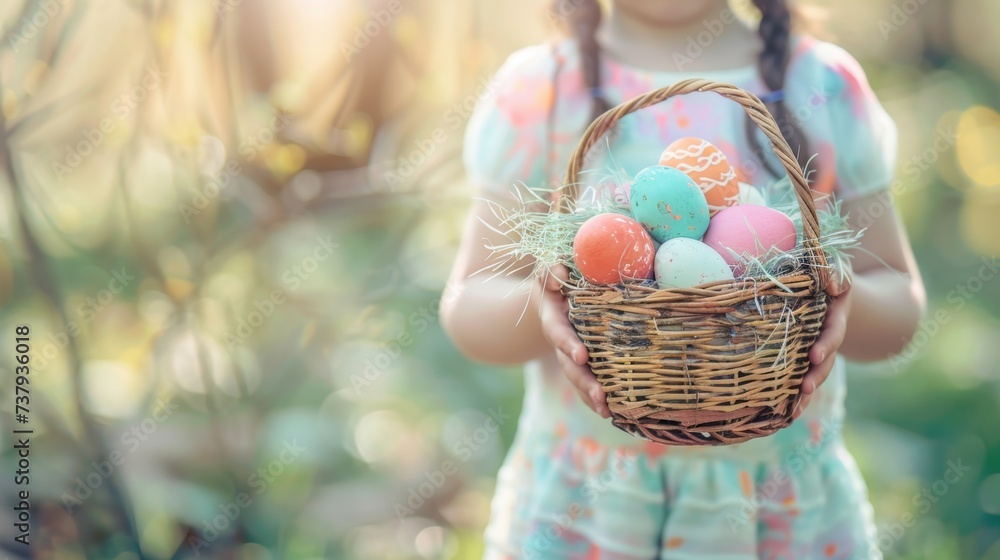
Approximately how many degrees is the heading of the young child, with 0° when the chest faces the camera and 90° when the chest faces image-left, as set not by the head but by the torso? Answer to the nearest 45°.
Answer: approximately 0°
